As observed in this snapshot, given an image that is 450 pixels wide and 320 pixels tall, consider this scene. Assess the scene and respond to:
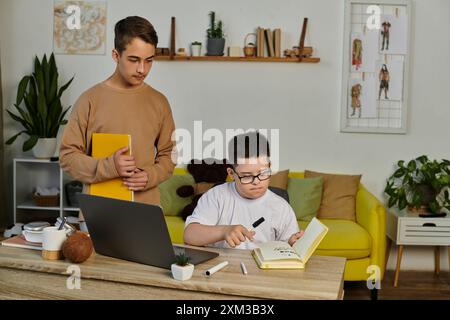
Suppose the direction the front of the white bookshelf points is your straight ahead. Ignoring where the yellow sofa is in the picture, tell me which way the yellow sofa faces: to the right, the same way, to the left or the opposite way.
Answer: the same way

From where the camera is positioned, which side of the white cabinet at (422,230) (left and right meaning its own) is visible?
front

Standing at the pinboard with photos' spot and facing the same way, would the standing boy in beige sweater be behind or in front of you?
in front

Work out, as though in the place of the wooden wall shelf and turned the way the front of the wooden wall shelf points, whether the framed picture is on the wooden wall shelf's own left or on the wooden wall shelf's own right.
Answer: on the wooden wall shelf's own right

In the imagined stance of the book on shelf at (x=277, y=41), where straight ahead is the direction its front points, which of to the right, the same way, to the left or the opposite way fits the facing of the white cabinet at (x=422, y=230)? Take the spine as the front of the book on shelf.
the same way

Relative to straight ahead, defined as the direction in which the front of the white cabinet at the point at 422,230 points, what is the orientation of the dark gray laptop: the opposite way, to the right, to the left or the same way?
the opposite way

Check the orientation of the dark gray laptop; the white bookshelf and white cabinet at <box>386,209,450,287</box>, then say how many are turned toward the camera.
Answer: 2

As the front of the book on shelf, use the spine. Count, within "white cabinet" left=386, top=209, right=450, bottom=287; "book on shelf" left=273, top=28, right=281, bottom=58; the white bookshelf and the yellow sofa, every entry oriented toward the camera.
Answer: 4

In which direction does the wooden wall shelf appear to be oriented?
toward the camera

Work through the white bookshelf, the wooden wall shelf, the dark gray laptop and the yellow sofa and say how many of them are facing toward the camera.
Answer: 3

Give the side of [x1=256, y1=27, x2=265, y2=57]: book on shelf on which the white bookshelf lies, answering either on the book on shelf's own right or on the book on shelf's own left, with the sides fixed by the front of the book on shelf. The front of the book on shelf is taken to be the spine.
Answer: on the book on shelf's own right

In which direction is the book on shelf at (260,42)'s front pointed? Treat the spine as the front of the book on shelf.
toward the camera

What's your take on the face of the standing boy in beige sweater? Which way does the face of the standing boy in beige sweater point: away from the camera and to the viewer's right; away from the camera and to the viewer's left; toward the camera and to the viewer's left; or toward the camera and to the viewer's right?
toward the camera and to the viewer's right

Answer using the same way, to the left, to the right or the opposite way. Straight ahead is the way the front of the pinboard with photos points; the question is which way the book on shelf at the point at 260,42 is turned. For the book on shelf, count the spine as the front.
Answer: the same way

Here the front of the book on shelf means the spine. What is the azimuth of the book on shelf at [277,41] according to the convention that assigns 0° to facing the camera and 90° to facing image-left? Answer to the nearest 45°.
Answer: approximately 0°
